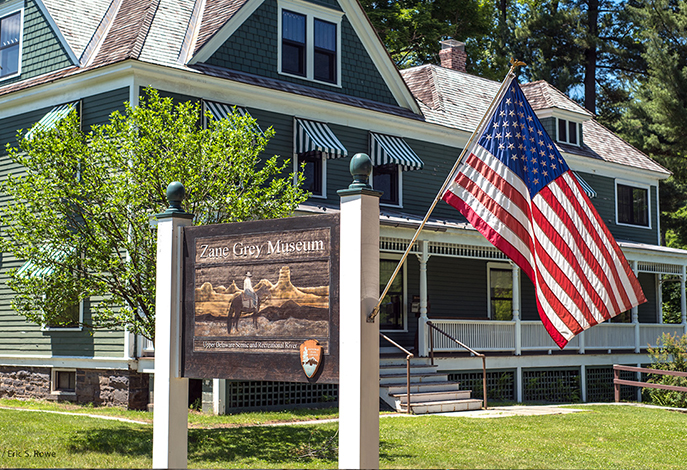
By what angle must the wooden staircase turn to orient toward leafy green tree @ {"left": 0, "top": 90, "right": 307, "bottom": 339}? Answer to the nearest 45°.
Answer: approximately 90° to its right

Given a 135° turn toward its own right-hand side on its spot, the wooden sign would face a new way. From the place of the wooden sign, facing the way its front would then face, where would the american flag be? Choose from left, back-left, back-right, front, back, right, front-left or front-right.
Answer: right

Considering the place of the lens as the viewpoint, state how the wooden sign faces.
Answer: facing the viewer and to the left of the viewer

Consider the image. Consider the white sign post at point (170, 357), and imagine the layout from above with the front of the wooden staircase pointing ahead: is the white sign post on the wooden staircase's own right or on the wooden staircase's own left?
on the wooden staircase's own right

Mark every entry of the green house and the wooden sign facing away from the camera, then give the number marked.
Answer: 0

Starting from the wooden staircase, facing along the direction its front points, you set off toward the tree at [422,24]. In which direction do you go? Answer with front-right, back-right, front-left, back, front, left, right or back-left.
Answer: back-left

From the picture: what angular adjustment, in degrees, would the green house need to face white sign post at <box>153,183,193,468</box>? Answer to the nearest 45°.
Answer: approximately 45° to its right

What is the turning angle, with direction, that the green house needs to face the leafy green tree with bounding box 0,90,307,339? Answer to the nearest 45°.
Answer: approximately 45° to its right

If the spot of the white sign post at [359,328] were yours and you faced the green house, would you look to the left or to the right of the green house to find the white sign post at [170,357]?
left

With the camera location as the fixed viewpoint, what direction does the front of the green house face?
facing the viewer and to the right of the viewer

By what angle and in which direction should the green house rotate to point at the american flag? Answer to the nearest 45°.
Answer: approximately 45° to its right

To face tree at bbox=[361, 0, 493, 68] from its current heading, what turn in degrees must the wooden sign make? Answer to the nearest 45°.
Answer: approximately 135° to its right

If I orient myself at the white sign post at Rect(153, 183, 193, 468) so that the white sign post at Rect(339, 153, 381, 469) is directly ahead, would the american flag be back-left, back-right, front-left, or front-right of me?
front-left
